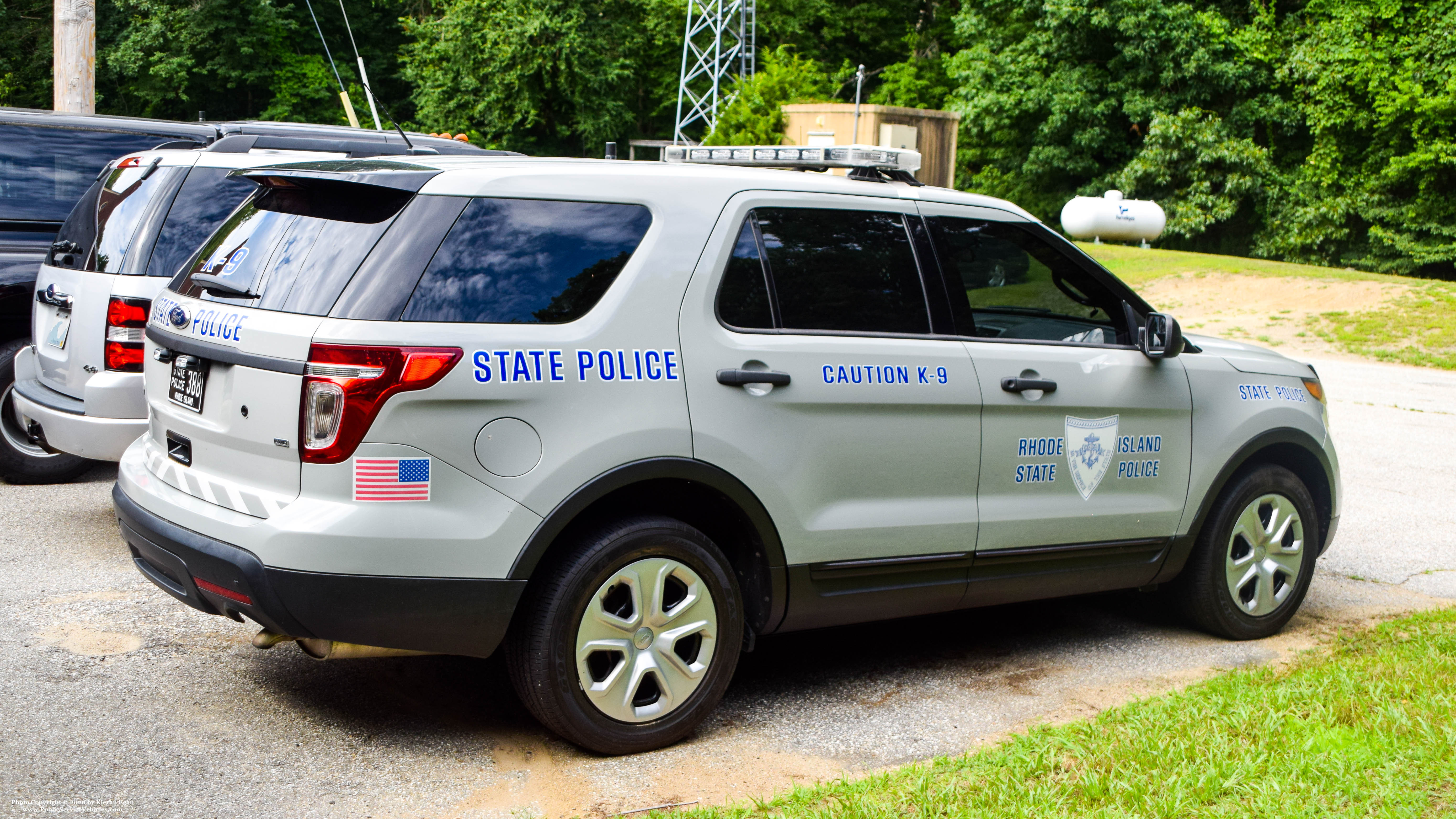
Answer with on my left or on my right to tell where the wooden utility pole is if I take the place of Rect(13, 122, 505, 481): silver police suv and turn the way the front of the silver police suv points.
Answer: on my left

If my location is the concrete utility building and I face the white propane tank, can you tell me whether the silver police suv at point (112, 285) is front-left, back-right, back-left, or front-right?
back-right

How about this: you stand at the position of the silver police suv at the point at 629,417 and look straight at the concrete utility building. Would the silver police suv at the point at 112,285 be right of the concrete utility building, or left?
left

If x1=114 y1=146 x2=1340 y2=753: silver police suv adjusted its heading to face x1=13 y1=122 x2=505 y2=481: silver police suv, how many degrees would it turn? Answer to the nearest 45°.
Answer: approximately 90° to its left

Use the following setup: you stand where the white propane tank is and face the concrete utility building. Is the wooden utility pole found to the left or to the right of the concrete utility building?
left

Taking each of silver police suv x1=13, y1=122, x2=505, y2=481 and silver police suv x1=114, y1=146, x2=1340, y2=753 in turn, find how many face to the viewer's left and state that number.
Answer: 0

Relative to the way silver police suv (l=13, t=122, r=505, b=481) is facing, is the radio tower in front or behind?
in front

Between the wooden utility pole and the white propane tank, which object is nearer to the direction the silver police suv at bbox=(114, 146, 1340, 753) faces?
the white propane tank

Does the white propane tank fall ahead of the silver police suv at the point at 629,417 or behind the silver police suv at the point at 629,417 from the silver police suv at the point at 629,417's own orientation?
ahead

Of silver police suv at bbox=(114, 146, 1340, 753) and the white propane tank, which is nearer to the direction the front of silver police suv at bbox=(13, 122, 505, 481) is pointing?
the white propane tank

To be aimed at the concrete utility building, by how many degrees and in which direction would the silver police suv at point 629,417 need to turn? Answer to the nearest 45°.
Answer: approximately 45° to its left

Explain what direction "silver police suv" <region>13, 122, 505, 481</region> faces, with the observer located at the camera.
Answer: facing away from the viewer and to the right of the viewer

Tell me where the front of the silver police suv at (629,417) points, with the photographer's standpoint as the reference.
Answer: facing away from the viewer and to the right of the viewer
